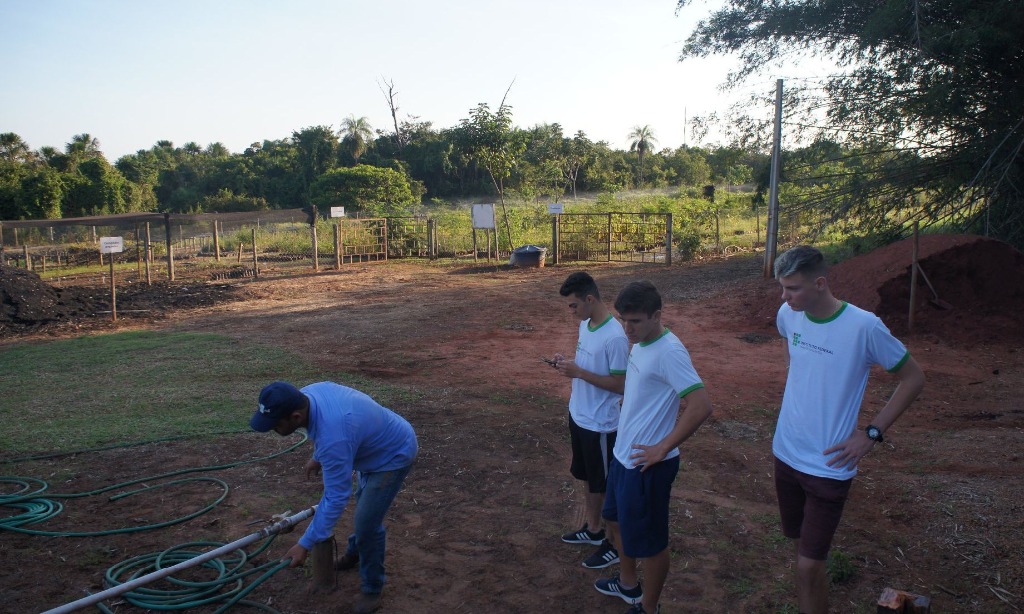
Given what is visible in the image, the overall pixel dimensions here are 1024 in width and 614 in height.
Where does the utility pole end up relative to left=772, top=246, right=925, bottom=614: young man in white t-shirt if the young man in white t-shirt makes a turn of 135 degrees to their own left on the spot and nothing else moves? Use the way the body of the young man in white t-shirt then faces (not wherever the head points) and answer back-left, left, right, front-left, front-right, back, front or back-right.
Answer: left

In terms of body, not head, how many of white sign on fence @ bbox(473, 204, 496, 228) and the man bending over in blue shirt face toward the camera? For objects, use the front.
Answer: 1

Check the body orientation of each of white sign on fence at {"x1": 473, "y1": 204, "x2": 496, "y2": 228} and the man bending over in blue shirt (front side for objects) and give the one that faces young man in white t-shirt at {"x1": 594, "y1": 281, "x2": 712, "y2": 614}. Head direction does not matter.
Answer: the white sign on fence

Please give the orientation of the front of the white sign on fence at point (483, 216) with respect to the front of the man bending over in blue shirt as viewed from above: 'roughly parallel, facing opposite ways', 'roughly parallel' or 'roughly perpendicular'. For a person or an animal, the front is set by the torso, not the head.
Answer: roughly perpendicular

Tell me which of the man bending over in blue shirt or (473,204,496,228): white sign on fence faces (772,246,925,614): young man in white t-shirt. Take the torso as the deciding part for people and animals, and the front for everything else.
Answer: the white sign on fence

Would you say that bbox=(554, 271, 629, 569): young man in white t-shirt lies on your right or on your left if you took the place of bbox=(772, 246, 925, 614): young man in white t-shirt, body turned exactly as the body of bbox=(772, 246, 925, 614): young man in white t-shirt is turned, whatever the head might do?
on your right

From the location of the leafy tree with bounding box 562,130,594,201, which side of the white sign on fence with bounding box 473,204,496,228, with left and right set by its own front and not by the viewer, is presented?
back

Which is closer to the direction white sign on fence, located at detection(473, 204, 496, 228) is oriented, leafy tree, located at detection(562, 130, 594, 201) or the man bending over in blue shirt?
the man bending over in blue shirt

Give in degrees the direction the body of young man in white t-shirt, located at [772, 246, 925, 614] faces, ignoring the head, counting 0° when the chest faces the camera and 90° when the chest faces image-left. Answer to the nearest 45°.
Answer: approximately 45°

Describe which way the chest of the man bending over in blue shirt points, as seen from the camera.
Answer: to the viewer's left
